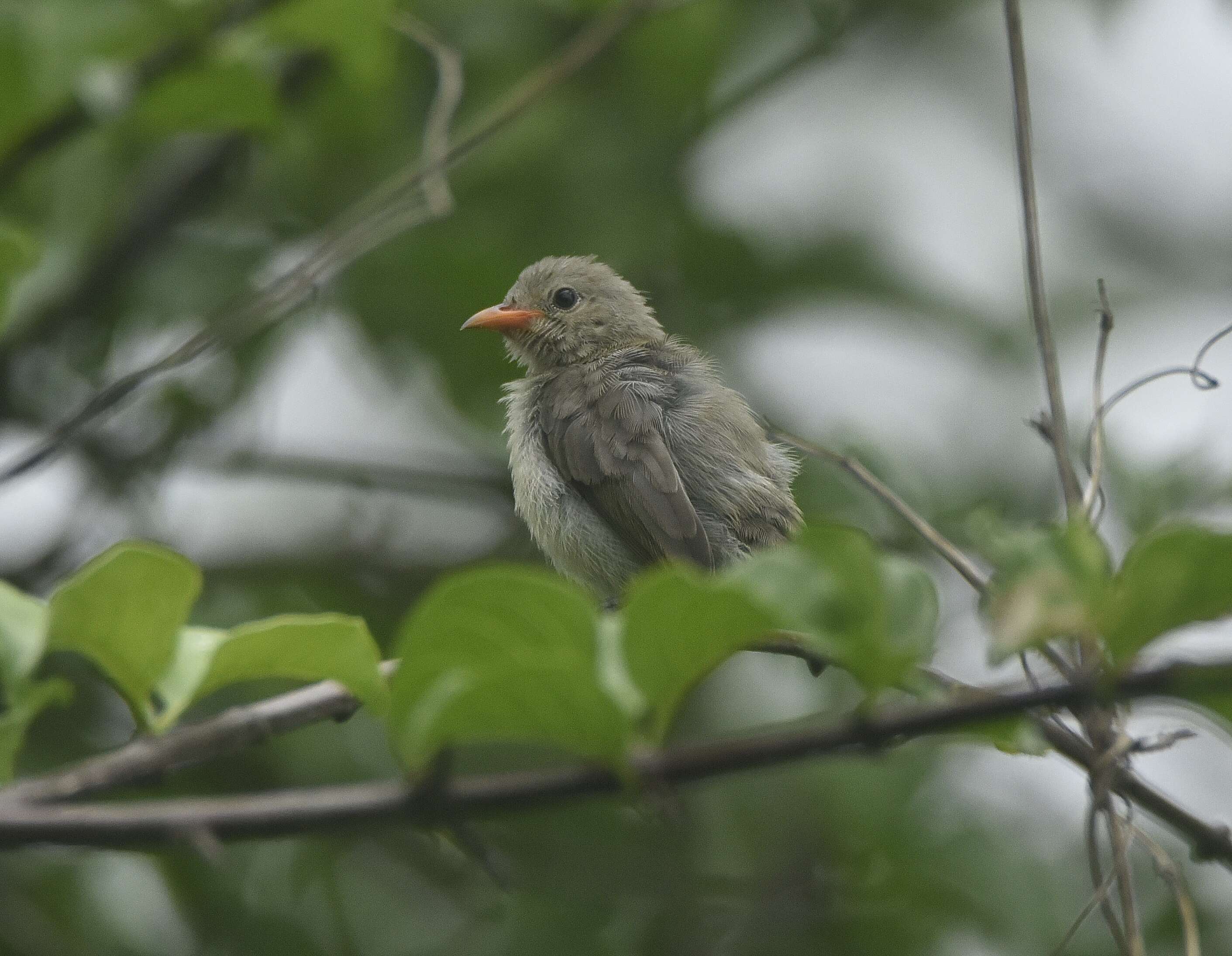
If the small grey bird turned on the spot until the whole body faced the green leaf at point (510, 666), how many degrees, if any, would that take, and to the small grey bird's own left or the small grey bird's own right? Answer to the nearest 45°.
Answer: approximately 90° to the small grey bird's own left

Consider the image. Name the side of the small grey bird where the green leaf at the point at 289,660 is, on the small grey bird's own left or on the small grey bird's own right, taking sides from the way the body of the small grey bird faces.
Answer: on the small grey bird's own left

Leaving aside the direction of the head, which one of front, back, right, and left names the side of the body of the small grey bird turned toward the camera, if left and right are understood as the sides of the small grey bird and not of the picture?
left
